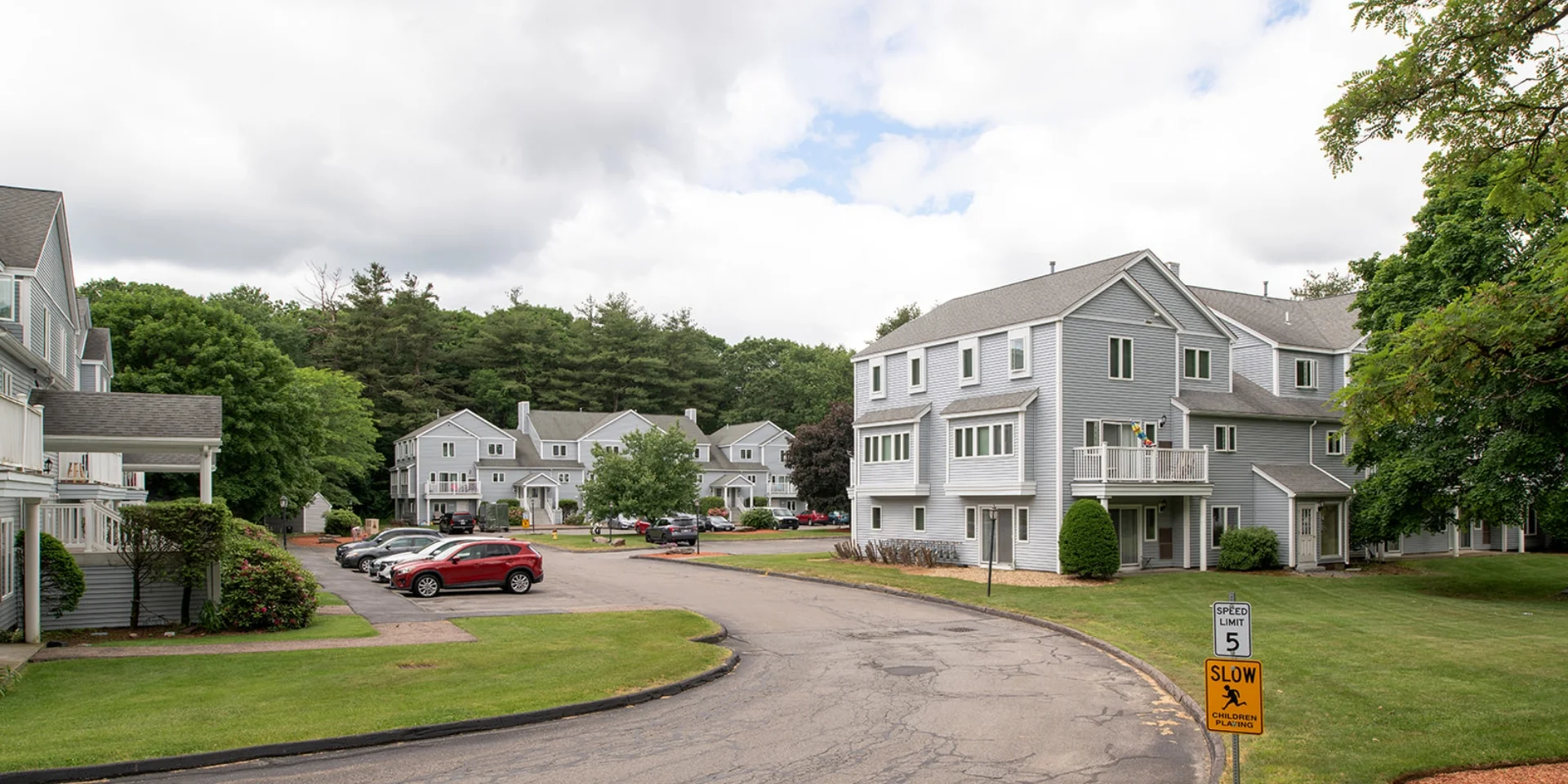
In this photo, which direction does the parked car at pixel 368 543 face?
to the viewer's left

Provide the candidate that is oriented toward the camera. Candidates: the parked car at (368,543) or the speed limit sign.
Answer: the speed limit sign

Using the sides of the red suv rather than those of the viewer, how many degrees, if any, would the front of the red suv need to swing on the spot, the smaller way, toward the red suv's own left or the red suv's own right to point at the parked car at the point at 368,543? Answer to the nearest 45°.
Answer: approximately 90° to the red suv's own right

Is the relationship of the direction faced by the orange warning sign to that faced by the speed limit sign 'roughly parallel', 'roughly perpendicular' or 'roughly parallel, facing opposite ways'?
roughly parallel

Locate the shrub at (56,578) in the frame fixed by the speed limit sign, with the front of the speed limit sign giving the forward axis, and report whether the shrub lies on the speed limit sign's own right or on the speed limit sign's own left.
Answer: on the speed limit sign's own right

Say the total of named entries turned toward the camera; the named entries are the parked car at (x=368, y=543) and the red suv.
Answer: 0

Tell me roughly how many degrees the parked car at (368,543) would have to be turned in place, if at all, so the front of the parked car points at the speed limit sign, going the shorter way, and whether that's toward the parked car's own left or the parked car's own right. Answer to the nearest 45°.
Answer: approximately 90° to the parked car's own left

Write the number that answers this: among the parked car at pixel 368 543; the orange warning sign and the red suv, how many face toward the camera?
1

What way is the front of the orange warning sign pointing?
toward the camera

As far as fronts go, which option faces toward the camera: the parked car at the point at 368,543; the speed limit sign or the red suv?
the speed limit sign

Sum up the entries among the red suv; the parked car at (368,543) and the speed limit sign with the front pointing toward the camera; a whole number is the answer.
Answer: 1

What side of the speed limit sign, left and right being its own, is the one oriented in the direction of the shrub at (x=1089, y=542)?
back

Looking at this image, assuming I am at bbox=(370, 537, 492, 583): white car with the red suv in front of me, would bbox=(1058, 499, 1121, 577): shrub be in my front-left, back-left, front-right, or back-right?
front-left
